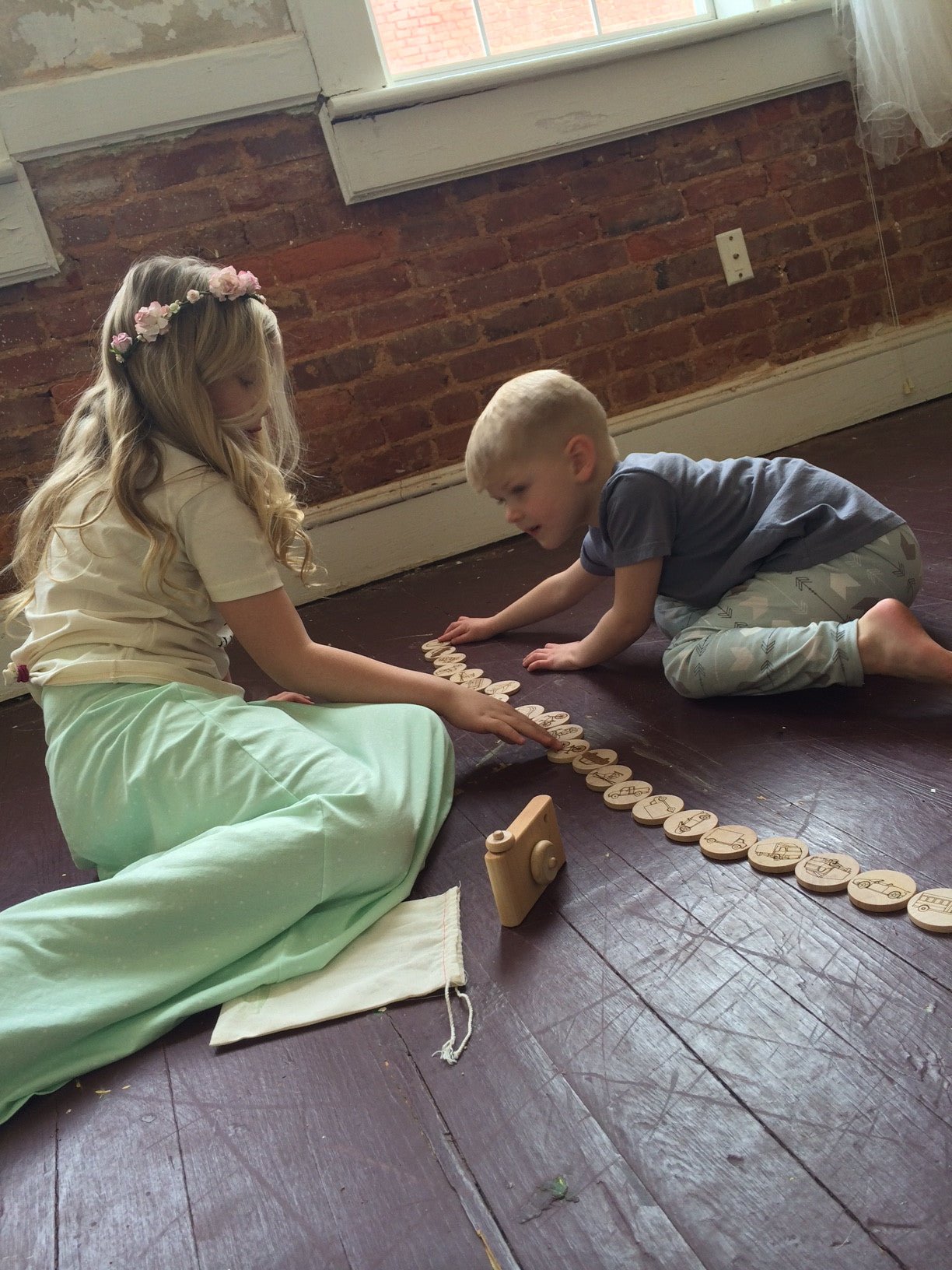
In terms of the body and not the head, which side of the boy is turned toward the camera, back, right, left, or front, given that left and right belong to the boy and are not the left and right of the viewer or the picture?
left

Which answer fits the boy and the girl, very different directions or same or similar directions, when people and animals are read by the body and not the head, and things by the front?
very different directions

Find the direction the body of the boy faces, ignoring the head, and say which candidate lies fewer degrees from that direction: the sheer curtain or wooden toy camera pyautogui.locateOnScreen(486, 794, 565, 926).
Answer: the wooden toy camera

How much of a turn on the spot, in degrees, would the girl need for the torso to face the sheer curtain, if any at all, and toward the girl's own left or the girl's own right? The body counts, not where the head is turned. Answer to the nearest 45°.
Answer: approximately 45° to the girl's own left

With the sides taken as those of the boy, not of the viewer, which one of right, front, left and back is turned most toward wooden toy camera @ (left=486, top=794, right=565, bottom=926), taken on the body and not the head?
left

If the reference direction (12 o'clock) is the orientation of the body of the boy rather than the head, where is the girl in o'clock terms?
The girl is roughly at 11 o'clock from the boy.

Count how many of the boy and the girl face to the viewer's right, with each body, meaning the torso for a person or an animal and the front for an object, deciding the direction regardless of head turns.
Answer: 1

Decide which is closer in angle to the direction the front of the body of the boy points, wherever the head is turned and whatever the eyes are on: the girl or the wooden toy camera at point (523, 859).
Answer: the girl

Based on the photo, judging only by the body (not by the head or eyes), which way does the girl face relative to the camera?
to the viewer's right

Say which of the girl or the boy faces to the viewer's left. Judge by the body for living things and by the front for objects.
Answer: the boy
